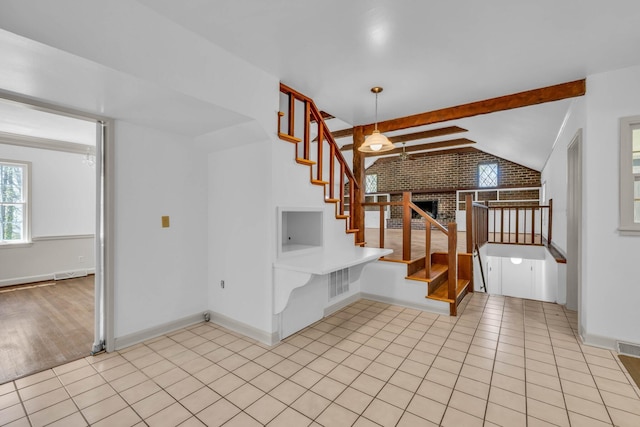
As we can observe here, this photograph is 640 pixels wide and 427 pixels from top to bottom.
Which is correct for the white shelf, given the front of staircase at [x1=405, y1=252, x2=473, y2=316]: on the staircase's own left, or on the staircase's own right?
on the staircase's own right

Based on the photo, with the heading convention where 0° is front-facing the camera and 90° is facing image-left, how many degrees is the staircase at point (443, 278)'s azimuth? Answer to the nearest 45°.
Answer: approximately 315°

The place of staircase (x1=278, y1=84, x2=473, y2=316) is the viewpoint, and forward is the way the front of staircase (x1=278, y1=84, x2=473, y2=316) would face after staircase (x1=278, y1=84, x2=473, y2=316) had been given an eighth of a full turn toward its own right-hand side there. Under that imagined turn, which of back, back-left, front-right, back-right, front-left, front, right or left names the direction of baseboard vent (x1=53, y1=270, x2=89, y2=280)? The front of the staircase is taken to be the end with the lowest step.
right

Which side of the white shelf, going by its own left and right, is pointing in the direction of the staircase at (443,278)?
left

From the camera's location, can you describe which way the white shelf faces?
facing the viewer and to the right of the viewer

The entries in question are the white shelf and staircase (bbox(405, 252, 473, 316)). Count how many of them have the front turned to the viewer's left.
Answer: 0

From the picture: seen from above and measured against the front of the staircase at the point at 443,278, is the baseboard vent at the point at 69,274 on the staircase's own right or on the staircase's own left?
on the staircase's own right

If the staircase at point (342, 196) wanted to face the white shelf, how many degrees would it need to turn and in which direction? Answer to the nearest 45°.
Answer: approximately 45° to its right

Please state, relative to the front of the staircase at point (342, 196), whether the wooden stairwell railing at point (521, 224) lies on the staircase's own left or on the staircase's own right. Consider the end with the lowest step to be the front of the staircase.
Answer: on the staircase's own left

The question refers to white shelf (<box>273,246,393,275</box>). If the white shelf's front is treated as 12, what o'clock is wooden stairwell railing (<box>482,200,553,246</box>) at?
The wooden stairwell railing is roughly at 9 o'clock from the white shelf.
